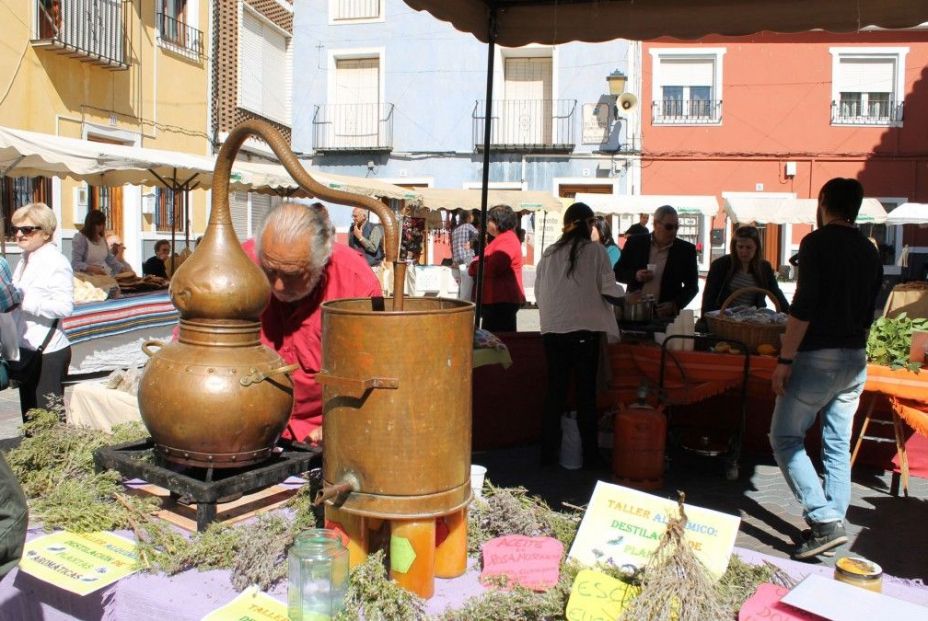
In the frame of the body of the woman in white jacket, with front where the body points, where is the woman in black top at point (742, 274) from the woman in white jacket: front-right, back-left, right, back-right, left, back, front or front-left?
back-left

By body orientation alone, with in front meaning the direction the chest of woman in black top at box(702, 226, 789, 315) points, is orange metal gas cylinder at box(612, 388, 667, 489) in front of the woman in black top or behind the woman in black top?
in front

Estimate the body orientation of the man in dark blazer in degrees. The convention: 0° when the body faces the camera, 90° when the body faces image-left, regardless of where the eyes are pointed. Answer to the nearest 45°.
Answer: approximately 0°

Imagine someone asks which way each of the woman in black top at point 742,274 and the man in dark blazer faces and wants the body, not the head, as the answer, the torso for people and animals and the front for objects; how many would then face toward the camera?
2

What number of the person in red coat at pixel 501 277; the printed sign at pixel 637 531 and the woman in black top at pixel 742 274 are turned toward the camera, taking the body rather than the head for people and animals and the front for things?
2

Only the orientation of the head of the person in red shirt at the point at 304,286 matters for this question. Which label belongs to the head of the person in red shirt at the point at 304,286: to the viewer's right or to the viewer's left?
to the viewer's left

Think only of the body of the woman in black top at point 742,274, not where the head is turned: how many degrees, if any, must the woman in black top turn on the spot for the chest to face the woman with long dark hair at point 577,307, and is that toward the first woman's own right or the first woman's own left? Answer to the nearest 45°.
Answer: approximately 45° to the first woman's own right

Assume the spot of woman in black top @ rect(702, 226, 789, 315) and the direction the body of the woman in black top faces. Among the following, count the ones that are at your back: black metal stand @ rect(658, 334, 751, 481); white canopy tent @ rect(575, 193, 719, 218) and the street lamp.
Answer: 2

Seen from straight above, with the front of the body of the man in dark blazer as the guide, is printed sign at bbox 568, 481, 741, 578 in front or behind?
in front

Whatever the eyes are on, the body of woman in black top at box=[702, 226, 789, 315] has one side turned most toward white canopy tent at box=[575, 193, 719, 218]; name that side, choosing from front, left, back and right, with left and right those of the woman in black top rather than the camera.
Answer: back

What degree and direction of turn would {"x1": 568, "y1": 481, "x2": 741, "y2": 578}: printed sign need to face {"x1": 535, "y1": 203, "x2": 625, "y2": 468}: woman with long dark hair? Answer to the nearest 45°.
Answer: approximately 180°

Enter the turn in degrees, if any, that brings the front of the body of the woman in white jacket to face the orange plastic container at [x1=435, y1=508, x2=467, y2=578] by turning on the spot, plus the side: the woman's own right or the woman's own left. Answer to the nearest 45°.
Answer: approximately 45° to the woman's own left

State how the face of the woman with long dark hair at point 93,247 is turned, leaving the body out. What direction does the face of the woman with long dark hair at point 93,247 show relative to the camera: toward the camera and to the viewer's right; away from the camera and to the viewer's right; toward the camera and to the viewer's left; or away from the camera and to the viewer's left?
toward the camera and to the viewer's right

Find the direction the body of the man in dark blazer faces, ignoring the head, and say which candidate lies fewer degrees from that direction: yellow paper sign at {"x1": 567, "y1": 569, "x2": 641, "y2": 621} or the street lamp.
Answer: the yellow paper sign

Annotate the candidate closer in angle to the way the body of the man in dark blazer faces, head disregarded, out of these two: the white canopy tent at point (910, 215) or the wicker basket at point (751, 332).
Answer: the wicker basket

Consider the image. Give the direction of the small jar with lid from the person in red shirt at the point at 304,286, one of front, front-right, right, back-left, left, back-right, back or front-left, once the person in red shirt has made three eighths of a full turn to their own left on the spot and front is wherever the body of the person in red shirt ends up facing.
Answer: front-right

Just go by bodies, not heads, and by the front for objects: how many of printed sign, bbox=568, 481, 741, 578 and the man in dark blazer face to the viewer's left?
0

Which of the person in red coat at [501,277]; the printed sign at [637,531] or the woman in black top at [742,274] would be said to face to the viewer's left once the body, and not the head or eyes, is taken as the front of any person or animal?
the person in red coat

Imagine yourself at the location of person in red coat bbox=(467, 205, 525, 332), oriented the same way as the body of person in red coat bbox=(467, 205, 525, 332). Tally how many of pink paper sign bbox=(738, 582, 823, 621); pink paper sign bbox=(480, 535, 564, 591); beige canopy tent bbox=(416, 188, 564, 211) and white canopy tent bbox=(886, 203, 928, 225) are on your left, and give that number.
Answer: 2
